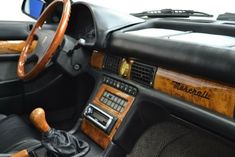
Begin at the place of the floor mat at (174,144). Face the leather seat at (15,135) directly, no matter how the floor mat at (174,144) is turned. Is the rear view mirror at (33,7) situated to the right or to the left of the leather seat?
right

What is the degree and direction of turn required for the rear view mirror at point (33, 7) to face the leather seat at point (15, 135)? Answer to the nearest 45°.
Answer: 0° — it already faces it

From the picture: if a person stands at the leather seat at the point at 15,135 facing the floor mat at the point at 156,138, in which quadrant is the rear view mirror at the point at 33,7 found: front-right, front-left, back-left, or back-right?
back-left

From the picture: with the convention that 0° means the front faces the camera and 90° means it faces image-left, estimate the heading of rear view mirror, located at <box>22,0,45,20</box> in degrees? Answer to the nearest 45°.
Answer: approximately 0°
